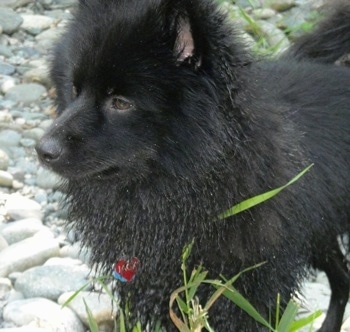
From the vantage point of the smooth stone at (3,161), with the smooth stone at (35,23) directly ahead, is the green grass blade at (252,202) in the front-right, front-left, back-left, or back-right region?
back-right

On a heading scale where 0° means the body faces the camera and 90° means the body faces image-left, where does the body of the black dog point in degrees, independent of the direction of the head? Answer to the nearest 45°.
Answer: approximately 45°

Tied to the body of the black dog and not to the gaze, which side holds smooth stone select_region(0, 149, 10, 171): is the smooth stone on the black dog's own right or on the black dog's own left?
on the black dog's own right

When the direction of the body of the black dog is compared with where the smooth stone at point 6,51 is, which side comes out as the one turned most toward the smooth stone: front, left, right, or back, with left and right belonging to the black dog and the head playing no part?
right

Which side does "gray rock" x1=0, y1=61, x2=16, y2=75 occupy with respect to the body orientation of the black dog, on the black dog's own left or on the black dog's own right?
on the black dog's own right

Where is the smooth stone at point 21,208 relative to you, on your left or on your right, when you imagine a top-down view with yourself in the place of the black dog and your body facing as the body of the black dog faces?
on your right
